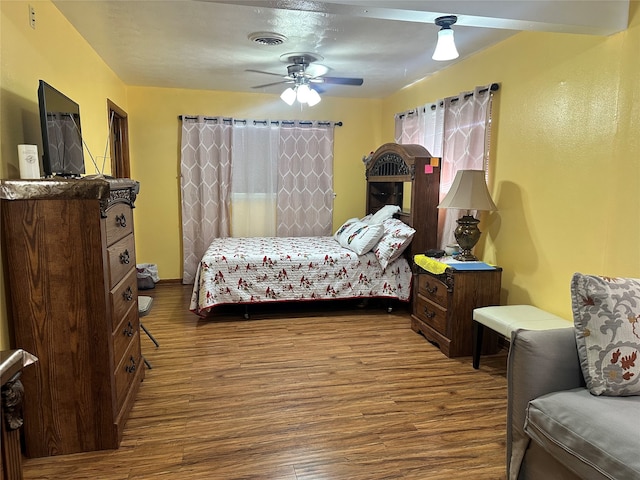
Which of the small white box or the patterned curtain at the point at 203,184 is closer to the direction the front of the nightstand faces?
the small white box

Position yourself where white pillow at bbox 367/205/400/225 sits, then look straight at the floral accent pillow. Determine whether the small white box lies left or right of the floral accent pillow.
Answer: right

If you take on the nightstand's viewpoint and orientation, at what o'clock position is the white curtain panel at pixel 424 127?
The white curtain panel is roughly at 4 o'clock from the nightstand.

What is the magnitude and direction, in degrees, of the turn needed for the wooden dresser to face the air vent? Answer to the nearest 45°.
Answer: approximately 45° to its left

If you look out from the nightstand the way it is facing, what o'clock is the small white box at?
The small white box is roughly at 12 o'clock from the nightstand.

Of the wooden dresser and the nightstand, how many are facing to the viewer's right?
1

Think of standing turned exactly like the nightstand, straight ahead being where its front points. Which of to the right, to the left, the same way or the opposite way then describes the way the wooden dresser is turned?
the opposite way

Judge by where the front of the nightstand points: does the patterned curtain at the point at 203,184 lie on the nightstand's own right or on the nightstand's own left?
on the nightstand's own right

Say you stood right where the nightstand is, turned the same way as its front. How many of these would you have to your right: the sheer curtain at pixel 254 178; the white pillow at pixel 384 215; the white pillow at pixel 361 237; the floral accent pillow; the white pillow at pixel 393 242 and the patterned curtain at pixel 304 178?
5

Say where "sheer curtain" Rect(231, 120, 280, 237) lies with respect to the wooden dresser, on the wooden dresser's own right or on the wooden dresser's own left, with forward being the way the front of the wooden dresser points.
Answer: on the wooden dresser's own left

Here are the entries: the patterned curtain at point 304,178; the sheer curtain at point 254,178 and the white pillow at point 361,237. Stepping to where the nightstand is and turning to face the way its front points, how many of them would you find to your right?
3

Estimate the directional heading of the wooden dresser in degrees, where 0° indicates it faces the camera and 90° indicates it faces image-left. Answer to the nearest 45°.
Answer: approximately 270°

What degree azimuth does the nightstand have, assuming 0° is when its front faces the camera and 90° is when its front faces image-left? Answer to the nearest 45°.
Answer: approximately 45°
